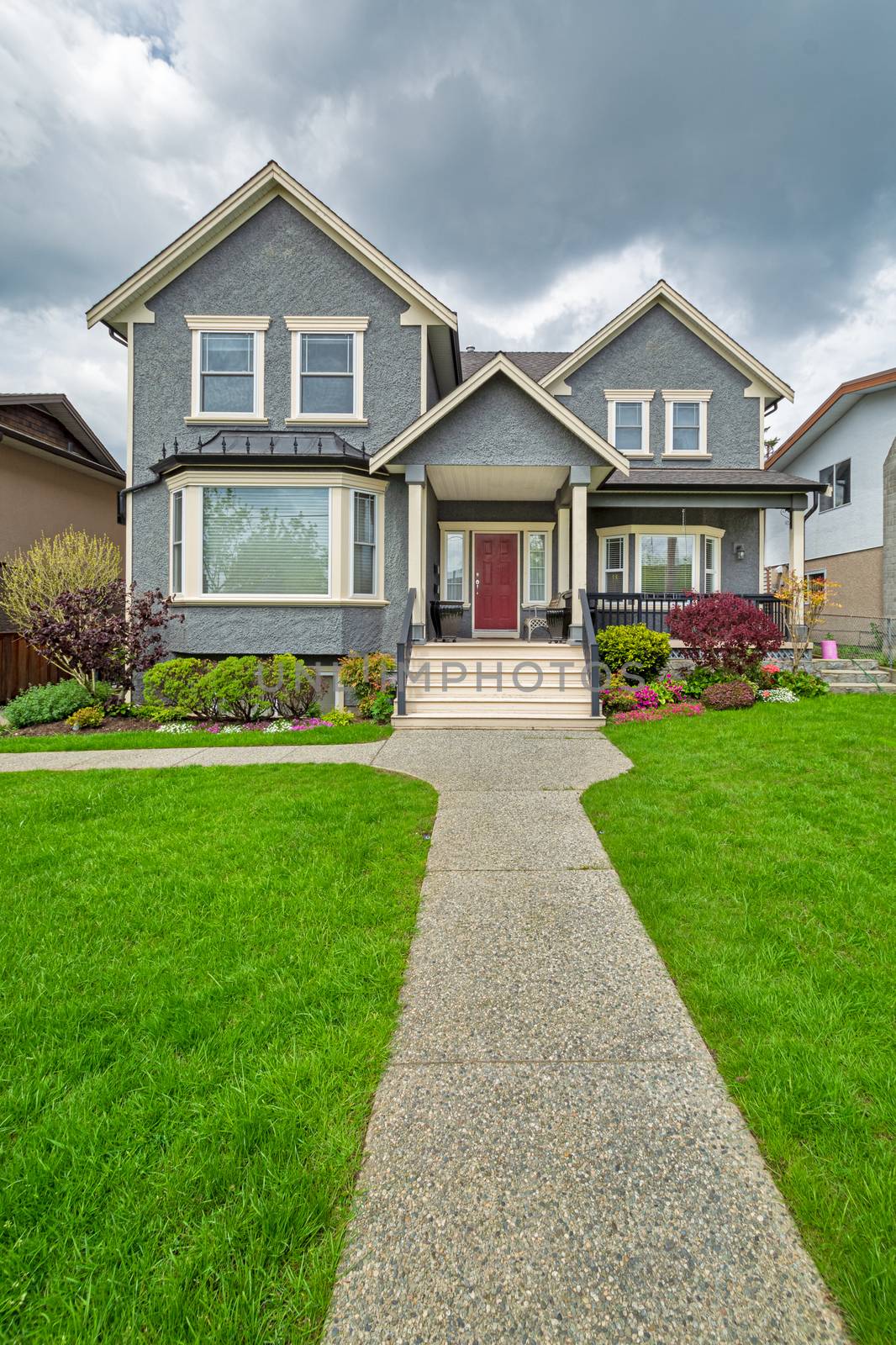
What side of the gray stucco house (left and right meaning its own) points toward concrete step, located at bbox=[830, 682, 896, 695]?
left

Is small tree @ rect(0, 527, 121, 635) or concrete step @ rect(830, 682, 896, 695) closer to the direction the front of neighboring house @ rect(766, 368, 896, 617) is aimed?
the concrete step

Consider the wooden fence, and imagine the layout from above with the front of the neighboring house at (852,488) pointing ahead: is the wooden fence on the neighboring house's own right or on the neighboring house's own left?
on the neighboring house's own right

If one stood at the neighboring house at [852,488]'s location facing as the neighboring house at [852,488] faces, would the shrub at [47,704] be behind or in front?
in front

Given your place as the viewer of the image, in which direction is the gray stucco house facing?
facing the viewer

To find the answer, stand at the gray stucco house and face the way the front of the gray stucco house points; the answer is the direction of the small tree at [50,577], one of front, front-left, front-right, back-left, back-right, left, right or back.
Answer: right

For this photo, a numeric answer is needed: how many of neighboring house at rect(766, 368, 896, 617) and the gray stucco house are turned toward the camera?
2

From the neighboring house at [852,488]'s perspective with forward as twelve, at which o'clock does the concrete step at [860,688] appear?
The concrete step is roughly at 12 o'clock from the neighboring house.

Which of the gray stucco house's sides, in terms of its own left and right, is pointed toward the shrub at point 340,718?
front

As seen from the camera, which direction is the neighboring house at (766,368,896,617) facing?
toward the camera

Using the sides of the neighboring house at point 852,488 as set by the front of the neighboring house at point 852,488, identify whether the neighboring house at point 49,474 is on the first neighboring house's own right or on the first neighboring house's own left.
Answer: on the first neighboring house's own right

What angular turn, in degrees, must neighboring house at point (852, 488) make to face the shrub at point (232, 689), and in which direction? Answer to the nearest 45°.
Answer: approximately 45° to its right

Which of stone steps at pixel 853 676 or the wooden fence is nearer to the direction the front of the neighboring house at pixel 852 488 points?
the stone steps
